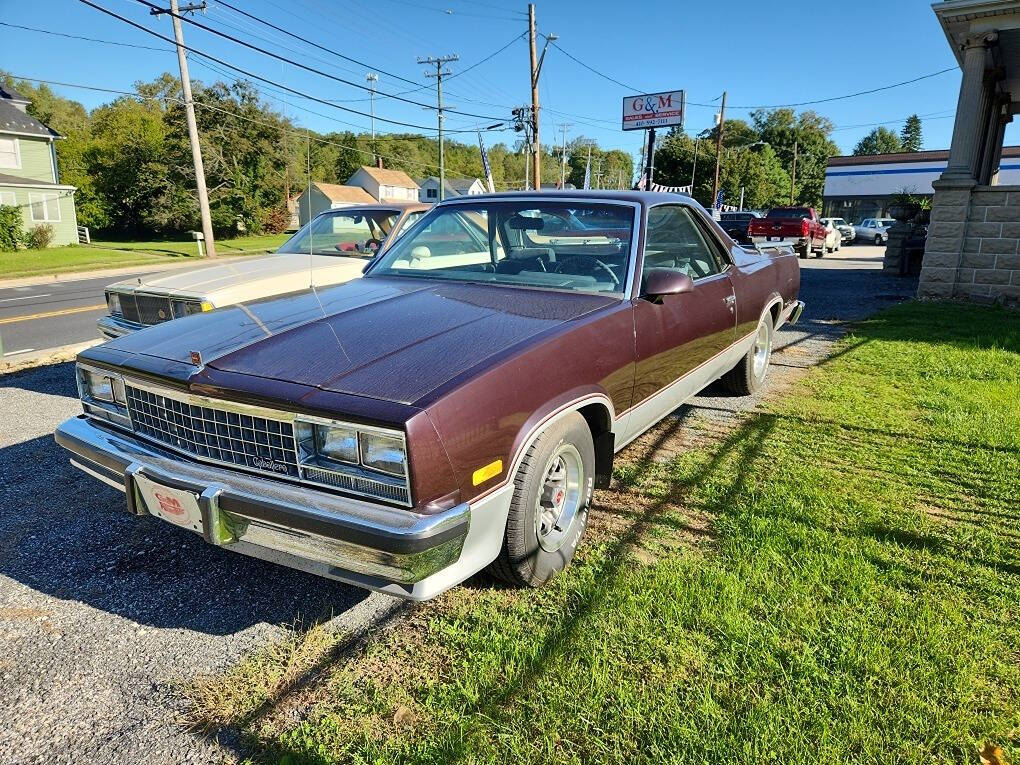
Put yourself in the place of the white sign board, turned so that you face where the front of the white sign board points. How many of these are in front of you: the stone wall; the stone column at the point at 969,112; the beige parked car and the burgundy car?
4

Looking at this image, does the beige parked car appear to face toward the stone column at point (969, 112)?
no

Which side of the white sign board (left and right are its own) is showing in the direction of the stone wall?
front

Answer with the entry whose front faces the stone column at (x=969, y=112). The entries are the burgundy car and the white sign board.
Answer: the white sign board

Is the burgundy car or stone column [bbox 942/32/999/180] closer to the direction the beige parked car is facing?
the burgundy car

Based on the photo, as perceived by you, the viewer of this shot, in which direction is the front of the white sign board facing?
facing the viewer

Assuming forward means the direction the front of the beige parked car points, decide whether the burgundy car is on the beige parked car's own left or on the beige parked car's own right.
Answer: on the beige parked car's own left

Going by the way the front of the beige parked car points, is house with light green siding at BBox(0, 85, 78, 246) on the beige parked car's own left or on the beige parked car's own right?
on the beige parked car's own right

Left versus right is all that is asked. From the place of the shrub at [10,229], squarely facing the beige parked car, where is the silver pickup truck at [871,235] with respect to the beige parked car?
left

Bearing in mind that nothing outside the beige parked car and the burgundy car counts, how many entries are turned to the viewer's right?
0

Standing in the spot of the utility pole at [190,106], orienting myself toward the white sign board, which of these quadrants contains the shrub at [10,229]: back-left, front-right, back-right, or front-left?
back-left

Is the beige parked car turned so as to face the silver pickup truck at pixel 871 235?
no

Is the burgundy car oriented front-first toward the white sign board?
no

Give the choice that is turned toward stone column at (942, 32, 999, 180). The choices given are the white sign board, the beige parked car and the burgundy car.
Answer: the white sign board

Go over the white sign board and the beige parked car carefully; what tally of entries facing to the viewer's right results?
0

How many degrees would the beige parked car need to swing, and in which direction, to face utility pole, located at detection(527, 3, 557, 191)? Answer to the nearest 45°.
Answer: approximately 180°

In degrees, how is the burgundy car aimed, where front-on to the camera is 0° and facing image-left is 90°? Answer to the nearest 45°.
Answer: approximately 45°
